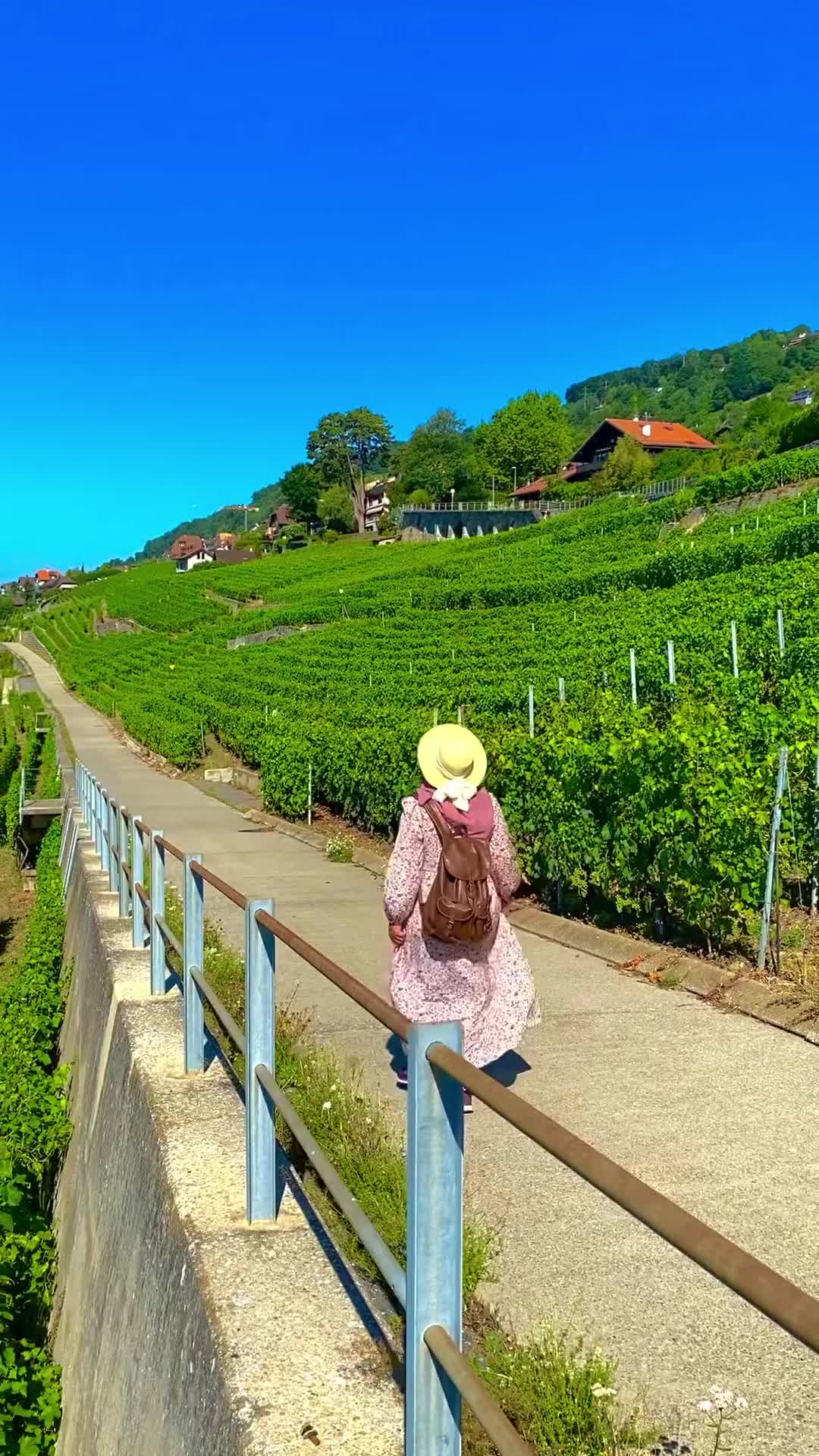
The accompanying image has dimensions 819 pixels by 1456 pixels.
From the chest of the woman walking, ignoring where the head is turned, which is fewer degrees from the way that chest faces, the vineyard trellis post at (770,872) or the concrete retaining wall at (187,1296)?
the vineyard trellis post

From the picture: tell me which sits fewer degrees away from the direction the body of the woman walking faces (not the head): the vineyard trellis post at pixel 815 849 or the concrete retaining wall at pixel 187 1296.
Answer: the vineyard trellis post

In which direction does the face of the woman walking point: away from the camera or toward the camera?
away from the camera

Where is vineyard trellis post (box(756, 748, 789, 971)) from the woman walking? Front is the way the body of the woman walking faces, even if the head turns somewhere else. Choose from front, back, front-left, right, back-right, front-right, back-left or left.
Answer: front-right

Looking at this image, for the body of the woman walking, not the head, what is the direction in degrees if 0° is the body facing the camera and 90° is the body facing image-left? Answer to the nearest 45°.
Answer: approximately 180°

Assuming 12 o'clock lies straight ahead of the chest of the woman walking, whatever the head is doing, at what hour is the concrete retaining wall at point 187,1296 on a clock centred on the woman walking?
The concrete retaining wall is roughly at 7 o'clock from the woman walking.

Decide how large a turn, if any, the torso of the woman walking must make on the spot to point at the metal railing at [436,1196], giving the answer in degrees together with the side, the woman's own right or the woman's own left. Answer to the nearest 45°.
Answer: approximately 180°
